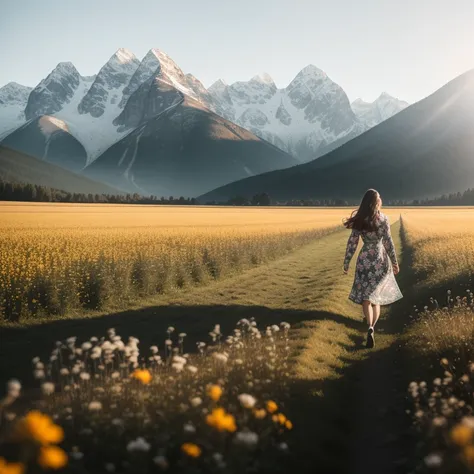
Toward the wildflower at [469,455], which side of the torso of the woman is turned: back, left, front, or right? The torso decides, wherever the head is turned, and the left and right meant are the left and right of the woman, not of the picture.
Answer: back

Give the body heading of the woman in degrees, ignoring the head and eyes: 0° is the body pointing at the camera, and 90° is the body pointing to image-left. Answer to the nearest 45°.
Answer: approximately 180°

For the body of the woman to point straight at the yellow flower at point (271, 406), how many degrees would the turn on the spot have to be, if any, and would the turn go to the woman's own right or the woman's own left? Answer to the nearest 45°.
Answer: approximately 180°

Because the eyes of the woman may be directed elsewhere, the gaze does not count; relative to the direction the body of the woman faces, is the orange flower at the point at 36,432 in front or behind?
behind

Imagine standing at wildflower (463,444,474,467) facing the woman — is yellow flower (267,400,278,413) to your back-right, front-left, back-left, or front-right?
front-left
